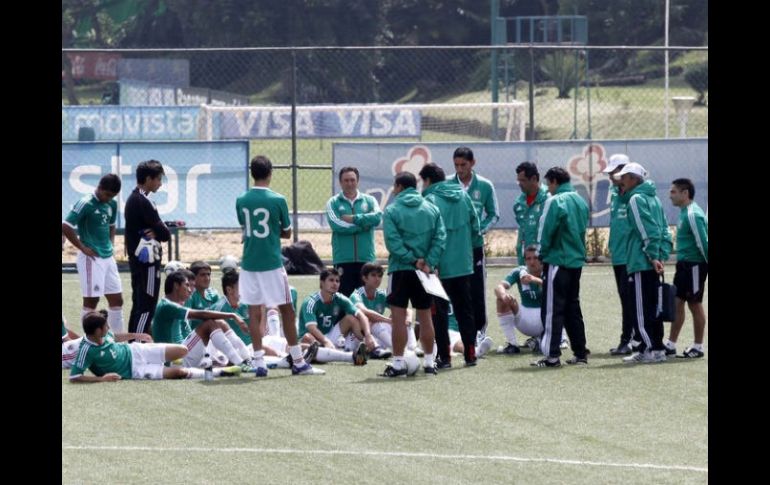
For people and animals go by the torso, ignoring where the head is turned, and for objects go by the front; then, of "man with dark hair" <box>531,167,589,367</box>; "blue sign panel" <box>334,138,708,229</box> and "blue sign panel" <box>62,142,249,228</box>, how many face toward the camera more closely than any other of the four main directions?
2

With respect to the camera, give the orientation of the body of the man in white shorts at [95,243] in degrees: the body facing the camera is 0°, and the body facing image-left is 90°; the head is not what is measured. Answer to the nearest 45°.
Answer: approximately 315°

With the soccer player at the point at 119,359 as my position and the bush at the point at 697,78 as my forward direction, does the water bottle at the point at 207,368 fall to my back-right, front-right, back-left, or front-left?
front-right

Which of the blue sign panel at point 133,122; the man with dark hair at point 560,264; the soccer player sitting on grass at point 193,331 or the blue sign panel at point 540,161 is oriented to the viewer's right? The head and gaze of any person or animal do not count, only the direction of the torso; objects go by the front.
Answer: the soccer player sitting on grass

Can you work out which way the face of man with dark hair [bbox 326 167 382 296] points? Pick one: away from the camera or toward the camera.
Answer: toward the camera

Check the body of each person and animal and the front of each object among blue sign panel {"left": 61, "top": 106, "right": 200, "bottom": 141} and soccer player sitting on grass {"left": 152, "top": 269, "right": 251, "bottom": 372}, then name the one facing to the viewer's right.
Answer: the soccer player sitting on grass

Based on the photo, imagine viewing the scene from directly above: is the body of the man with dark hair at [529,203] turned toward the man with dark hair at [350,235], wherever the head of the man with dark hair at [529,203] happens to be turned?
no

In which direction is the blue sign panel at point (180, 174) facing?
toward the camera

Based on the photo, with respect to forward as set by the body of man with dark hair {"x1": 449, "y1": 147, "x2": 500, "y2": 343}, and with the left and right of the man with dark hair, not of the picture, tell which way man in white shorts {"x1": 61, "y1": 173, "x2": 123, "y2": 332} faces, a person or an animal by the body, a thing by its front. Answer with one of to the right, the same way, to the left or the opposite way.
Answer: to the left

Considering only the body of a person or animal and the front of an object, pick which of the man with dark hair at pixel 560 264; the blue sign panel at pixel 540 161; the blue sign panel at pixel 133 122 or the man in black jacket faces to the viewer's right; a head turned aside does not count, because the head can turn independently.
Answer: the man in black jacket

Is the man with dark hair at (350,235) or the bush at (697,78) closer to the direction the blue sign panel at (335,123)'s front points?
the man with dark hair

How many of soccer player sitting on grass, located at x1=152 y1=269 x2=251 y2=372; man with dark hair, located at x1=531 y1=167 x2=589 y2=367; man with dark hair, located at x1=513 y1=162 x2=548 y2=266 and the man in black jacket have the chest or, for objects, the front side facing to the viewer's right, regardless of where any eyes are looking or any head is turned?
2

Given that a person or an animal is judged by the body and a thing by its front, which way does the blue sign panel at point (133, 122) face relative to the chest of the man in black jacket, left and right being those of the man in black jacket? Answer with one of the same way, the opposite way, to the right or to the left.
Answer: to the right

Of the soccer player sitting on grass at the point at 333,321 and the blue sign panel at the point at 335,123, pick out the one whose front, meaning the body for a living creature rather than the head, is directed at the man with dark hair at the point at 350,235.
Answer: the blue sign panel

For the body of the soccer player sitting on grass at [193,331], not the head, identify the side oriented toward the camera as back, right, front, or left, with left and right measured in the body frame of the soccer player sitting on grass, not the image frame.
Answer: right

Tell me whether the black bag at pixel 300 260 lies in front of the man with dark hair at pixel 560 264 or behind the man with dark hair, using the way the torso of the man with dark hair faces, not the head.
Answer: in front

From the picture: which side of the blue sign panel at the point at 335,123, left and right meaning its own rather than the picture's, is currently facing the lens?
front

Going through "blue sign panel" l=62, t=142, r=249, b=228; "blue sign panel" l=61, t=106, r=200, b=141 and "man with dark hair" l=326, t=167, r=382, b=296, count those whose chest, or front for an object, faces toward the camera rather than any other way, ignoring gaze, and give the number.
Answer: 3

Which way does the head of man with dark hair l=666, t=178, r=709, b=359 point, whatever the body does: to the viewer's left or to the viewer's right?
to the viewer's left

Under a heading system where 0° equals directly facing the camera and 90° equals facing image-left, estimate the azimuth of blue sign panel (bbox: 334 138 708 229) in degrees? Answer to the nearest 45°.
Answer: approximately 0°

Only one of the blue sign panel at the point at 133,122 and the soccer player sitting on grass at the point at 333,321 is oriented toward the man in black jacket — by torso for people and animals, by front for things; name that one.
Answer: the blue sign panel
